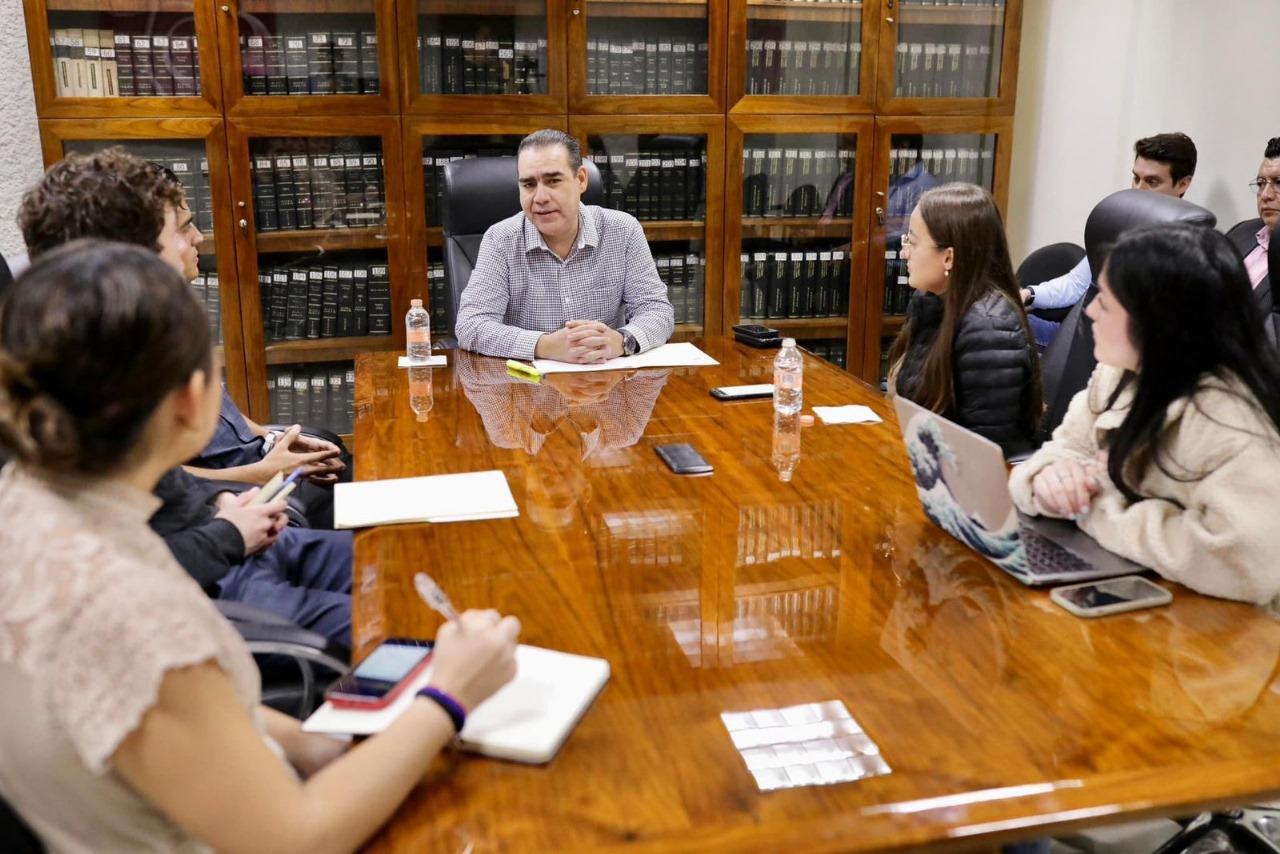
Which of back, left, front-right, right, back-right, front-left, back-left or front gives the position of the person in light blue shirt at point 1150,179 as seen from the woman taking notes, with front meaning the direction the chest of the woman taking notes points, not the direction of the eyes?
front

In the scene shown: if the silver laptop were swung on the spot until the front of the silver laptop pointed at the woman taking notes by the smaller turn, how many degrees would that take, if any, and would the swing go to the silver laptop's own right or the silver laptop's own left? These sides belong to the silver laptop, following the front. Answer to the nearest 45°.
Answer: approximately 180°

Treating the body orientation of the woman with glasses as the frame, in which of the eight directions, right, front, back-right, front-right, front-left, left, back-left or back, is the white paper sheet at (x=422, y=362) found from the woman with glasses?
front

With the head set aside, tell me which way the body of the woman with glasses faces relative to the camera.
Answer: to the viewer's left

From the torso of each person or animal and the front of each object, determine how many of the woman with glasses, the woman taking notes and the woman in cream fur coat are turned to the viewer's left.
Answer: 2

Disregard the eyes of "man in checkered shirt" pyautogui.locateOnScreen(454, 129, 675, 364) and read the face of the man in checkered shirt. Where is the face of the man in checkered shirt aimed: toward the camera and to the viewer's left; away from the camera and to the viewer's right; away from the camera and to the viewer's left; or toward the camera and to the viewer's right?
toward the camera and to the viewer's left

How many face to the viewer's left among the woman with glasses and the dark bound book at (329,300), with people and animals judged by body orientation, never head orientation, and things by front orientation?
1

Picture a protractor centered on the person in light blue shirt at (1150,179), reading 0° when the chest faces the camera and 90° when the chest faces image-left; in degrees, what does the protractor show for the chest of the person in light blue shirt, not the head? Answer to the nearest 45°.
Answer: approximately 45°

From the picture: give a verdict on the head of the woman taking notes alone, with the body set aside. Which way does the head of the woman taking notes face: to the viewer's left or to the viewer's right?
to the viewer's right

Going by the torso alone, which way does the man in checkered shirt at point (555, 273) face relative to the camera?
toward the camera

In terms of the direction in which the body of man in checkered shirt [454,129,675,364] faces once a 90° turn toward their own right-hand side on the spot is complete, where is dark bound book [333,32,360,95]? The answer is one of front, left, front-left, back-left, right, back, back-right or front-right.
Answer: front-right

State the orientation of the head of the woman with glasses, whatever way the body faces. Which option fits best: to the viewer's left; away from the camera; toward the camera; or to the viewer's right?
to the viewer's left

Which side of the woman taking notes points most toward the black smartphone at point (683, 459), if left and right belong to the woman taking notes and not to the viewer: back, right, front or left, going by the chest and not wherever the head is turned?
front
